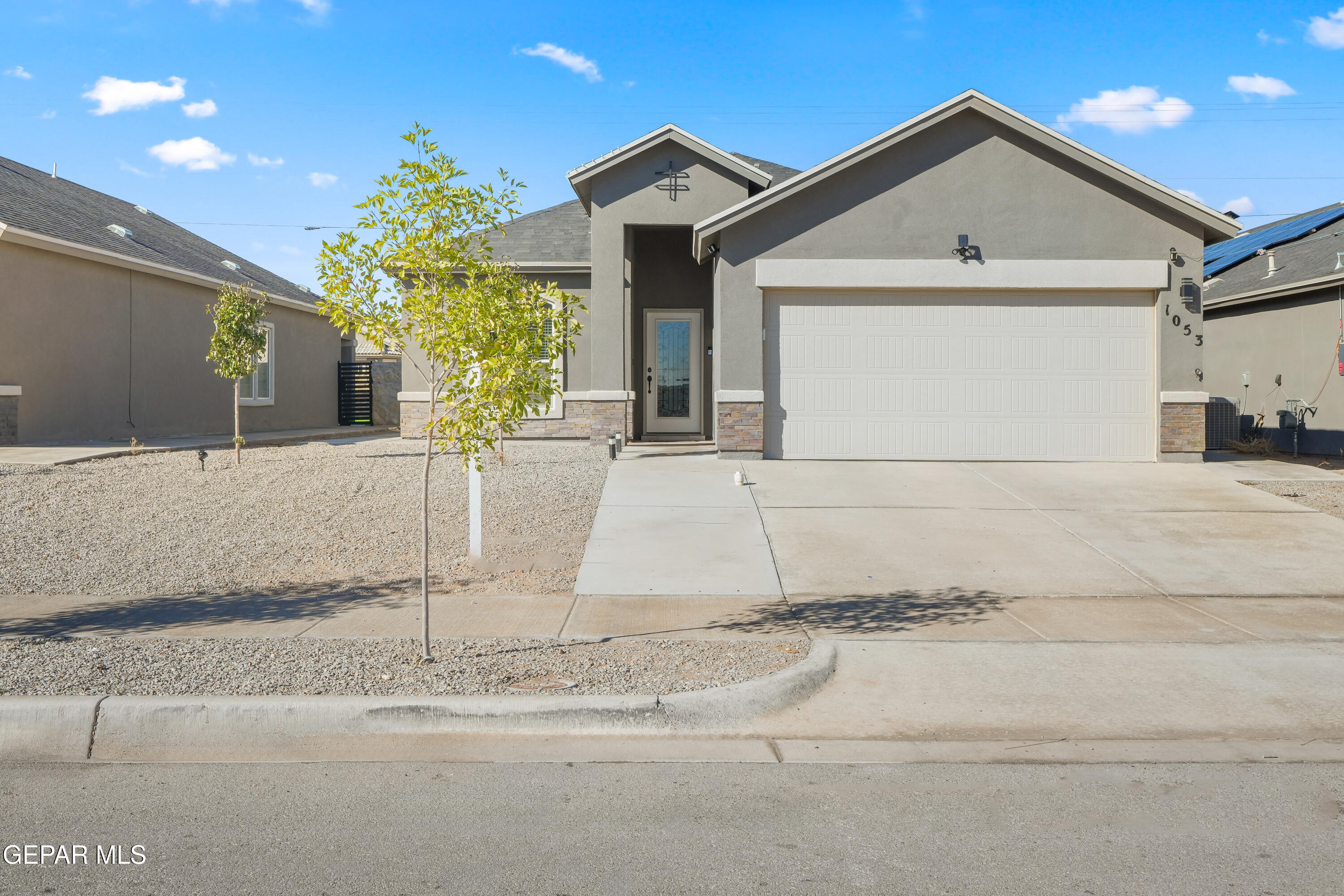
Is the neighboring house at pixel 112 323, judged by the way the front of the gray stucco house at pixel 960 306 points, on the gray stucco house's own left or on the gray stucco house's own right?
on the gray stucco house's own right

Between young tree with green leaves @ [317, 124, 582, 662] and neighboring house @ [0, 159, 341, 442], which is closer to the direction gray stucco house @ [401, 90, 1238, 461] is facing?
the young tree with green leaves

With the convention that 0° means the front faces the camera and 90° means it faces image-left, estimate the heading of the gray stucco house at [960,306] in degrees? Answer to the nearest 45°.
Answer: approximately 0°

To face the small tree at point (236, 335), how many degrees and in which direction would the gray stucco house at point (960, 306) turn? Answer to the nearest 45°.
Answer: approximately 90° to its right

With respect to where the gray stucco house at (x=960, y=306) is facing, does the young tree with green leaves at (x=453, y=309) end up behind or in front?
in front

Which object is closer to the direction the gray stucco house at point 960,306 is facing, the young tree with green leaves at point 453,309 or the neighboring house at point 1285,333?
the young tree with green leaves

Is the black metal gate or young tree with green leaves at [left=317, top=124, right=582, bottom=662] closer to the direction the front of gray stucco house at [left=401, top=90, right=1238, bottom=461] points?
the young tree with green leaves

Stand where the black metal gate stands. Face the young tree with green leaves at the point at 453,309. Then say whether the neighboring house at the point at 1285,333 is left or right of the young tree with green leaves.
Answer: left
